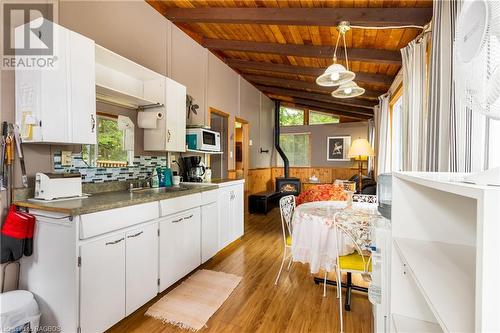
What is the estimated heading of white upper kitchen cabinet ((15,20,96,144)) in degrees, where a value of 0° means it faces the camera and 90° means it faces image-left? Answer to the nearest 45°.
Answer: approximately 315°

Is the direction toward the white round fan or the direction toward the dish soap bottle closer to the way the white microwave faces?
the white round fan

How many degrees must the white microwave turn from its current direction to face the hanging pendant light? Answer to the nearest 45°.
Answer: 0° — it already faces it

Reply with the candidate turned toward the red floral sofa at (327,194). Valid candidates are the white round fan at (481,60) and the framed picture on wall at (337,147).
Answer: the framed picture on wall

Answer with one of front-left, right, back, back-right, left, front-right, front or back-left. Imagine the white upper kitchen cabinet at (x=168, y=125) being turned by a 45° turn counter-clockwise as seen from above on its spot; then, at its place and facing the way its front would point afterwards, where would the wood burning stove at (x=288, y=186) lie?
front-left

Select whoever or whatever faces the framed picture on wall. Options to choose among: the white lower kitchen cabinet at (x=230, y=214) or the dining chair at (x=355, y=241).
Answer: the dining chair

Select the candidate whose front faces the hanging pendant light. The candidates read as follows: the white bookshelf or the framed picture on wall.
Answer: the framed picture on wall

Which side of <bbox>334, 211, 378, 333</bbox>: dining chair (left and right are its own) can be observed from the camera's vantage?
back

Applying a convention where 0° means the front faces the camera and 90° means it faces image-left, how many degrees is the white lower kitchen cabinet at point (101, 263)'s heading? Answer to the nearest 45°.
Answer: approximately 315°
